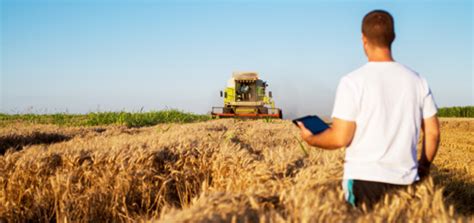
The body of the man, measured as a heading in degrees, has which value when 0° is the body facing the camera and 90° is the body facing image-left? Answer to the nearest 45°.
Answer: approximately 180°

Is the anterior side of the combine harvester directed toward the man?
yes

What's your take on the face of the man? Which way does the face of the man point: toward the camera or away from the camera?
away from the camera

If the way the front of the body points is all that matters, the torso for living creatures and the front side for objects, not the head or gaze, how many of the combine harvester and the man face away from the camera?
1

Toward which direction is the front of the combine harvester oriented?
toward the camera

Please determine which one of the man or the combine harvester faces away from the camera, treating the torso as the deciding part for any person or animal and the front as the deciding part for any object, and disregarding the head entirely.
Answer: the man

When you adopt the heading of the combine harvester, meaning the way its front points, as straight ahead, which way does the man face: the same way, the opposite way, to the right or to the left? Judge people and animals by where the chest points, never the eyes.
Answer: the opposite way

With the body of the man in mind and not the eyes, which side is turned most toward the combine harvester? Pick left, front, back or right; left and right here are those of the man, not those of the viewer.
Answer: front
